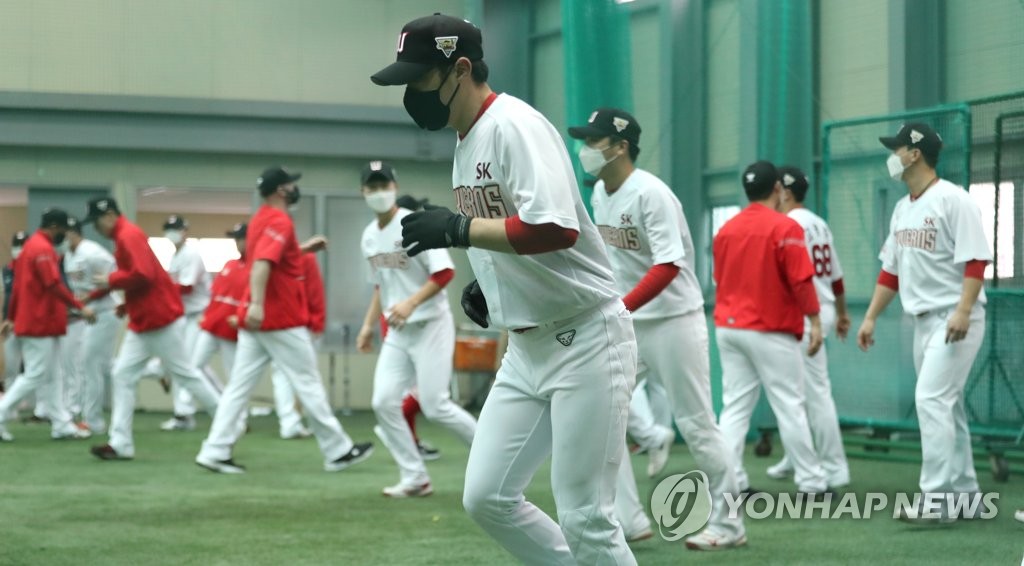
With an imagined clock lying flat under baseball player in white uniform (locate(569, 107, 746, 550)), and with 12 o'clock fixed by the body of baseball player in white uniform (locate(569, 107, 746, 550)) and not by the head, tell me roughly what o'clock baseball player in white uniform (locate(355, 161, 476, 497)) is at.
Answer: baseball player in white uniform (locate(355, 161, 476, 497)) is roughly at 3 o'clock from baseball player in white uniform (locate(569, 107, 746, 550)).

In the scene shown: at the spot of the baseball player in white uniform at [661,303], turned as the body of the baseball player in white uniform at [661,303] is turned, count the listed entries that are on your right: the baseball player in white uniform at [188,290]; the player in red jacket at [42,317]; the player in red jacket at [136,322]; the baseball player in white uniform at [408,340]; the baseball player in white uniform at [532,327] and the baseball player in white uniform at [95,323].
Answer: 5

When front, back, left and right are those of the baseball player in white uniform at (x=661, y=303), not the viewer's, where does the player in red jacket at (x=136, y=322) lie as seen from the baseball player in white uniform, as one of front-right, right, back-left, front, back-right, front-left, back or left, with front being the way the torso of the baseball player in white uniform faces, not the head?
right

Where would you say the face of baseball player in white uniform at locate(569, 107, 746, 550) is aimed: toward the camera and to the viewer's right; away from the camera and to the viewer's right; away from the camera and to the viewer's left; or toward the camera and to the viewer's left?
toward the camera and to the viewer's left

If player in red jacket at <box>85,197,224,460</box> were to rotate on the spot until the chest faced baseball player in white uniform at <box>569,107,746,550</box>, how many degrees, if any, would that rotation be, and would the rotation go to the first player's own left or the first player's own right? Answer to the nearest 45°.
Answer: approximately 135° to the first player's own left

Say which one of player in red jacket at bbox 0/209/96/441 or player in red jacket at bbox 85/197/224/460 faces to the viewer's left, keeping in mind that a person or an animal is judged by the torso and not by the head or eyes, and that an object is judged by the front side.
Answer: player in red jacket at bbox 85/197/224/460

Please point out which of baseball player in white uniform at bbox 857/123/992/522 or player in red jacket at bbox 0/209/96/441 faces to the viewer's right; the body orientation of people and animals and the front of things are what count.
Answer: the player in red jacket

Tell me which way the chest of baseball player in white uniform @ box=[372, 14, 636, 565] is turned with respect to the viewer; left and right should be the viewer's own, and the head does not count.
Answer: facing the viewer and to the left of the viewer

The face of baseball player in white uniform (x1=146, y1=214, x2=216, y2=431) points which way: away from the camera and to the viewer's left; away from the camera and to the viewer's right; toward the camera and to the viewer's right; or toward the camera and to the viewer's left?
toward the camera and to the viewer's left

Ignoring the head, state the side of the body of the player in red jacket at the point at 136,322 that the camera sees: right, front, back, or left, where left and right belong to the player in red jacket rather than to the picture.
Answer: left

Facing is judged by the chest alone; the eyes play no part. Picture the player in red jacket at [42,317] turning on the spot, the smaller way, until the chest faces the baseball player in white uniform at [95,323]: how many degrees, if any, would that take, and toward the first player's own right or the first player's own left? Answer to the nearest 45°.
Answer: approximately 45° to the first player's own left
